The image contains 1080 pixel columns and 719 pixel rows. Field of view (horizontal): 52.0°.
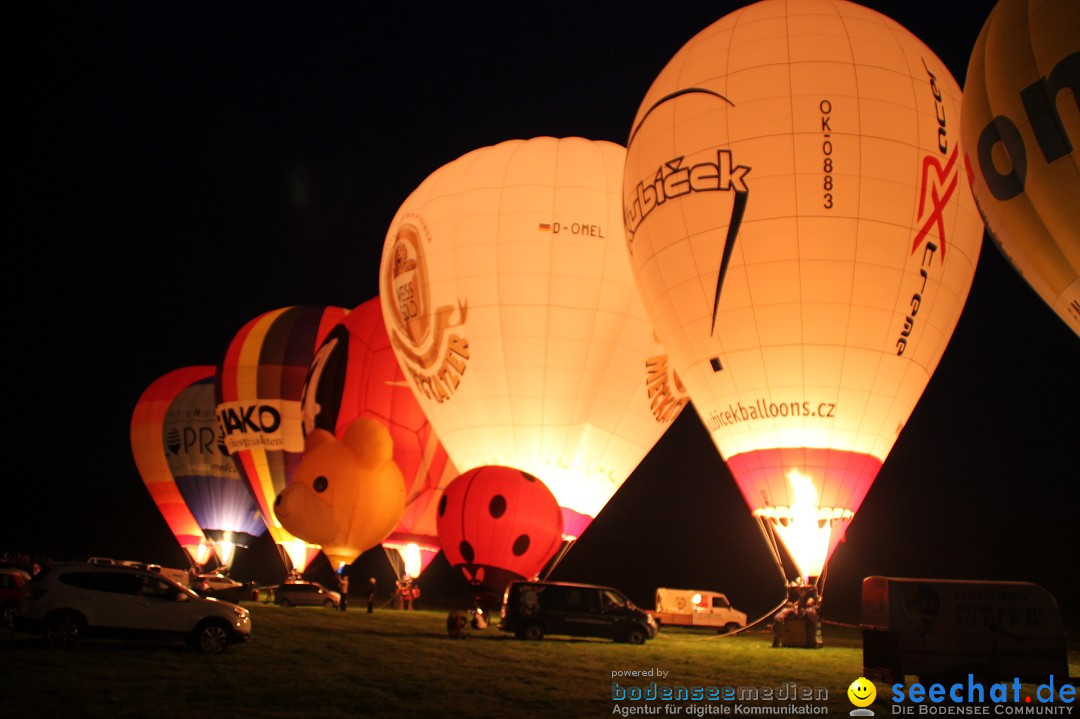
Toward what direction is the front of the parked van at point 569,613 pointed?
to the viewer's right

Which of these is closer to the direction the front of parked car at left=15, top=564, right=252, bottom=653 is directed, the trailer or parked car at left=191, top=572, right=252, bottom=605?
the trailer

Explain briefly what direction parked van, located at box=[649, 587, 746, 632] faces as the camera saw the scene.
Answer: facing to the right of the viewer

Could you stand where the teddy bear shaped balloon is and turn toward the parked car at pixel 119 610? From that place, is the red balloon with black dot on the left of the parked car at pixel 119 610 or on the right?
left
